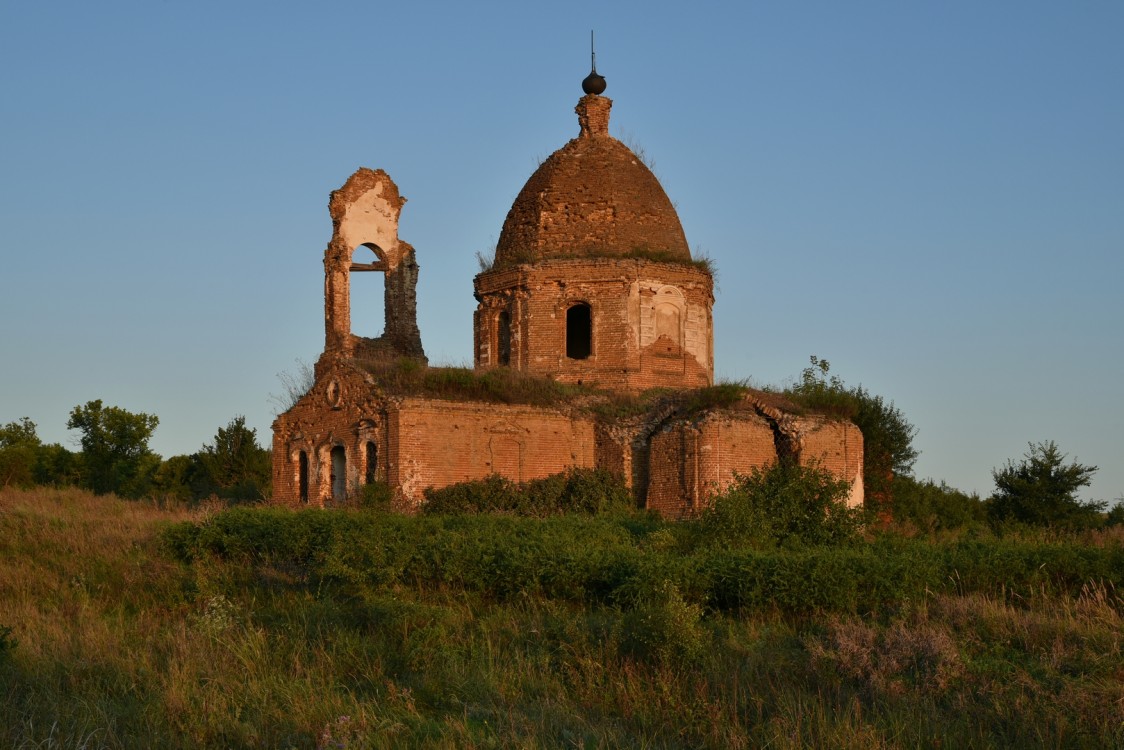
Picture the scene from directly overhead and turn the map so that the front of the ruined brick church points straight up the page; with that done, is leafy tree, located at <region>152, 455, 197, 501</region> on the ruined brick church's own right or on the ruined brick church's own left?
on the ruined brick church's own right

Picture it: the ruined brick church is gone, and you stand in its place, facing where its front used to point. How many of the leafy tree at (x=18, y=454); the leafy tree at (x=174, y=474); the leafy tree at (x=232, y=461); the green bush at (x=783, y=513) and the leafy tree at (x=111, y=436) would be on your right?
4

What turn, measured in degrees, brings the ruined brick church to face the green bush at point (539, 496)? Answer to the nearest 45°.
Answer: approximately 45° to its left

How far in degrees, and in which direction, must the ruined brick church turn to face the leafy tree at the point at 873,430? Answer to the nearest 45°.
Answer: approximately 135° to its left

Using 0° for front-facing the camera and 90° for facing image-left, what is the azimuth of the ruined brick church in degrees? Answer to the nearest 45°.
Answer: approximately 45°

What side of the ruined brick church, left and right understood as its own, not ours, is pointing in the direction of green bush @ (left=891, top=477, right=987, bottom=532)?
back

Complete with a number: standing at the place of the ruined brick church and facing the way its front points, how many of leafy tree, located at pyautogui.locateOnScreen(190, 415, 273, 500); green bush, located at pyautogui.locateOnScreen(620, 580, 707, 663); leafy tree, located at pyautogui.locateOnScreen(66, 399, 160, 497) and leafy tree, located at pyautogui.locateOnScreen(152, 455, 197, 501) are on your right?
3

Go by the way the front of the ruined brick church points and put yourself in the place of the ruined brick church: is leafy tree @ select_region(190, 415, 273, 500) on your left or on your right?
on your right
